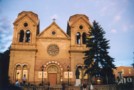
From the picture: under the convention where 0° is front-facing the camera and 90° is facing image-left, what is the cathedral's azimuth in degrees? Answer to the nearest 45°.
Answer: approximately 0°

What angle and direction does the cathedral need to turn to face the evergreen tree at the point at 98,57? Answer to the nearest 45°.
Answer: approximately 45° to its left
